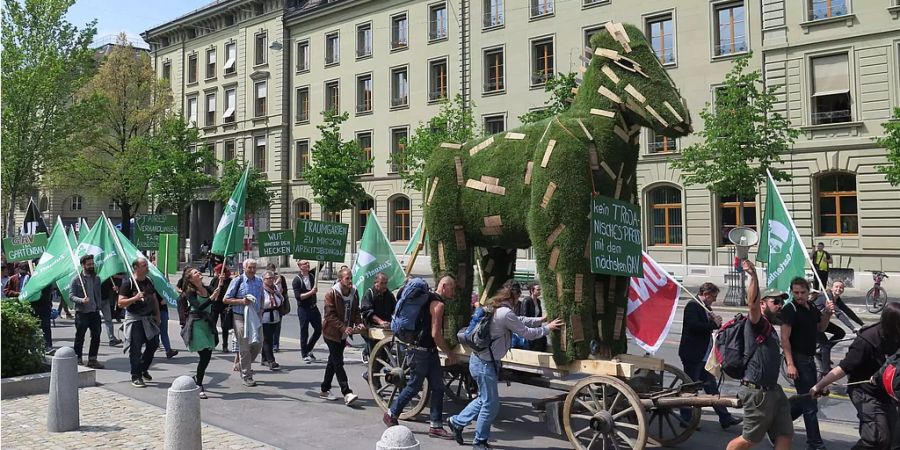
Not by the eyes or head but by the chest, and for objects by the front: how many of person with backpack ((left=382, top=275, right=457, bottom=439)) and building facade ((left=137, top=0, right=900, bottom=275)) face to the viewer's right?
1

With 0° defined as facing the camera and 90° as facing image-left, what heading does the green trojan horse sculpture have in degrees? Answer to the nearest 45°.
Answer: approximately 315°

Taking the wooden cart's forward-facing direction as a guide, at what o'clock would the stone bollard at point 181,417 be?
The stone bollard is roughly at 4 o'clock from the wooden cart.

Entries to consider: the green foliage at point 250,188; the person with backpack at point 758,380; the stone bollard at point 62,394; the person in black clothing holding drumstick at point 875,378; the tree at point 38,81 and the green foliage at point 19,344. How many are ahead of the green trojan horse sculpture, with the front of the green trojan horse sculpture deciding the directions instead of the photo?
2

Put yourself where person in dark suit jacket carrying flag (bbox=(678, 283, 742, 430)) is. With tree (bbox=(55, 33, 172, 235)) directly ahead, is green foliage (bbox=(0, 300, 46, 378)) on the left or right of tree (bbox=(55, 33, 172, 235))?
left

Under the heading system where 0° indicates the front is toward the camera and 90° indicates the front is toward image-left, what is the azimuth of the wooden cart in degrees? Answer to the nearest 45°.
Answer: approximately 315°

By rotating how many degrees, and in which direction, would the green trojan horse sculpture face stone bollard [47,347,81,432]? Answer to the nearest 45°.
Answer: approximately 135° to its right

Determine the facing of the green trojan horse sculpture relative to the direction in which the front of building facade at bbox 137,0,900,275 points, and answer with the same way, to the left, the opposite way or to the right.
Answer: to the left

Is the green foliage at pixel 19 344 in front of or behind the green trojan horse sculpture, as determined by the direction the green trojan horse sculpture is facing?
behind

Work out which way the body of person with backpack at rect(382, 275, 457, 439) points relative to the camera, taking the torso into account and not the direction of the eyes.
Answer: to the viewer's right
